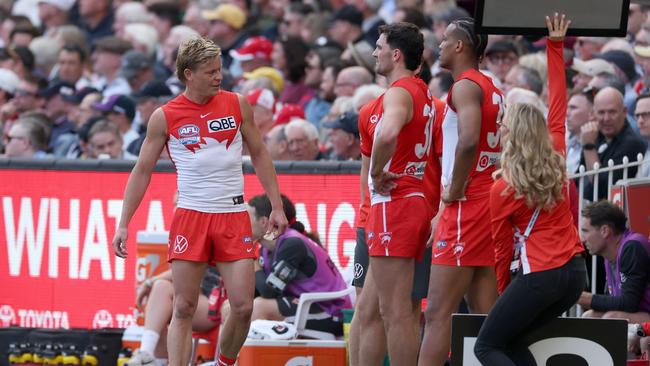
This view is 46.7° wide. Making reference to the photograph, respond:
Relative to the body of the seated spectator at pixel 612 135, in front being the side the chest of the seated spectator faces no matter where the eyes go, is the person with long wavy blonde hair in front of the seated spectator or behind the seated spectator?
in front

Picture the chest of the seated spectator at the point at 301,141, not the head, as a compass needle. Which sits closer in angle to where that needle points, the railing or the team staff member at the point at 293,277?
the team staff member

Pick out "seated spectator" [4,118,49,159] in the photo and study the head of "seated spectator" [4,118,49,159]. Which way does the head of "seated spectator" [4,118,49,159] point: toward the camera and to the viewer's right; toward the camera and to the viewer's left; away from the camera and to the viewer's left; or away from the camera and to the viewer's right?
toward the camera and to the viewer's left

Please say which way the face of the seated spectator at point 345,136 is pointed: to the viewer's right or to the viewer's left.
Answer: to the viewer's left

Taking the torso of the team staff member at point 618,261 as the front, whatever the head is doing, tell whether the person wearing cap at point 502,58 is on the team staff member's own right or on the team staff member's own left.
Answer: on the team staff member's own right

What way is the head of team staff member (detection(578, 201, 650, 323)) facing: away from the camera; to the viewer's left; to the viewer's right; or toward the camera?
to the viewer's left

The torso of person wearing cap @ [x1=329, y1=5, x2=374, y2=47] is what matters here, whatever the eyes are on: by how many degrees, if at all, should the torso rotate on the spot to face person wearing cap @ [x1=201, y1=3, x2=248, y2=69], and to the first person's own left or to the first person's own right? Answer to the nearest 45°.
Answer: approximately 90° to the first person's own right

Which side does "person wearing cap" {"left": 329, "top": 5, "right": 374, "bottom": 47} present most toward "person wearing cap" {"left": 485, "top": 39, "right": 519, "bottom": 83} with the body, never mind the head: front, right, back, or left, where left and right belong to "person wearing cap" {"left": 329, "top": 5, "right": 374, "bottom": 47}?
left

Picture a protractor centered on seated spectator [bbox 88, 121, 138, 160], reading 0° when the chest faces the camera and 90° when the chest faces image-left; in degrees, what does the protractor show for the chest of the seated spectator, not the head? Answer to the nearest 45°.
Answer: approximately 45°

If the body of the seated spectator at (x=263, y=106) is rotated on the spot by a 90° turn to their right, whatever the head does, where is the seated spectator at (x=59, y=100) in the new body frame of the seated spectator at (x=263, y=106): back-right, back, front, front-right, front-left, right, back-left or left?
front

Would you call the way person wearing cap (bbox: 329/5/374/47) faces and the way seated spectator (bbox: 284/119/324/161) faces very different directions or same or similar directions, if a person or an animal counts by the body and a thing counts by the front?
same or similar directions

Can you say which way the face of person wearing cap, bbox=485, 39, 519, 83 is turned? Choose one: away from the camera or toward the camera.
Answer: toward the camera

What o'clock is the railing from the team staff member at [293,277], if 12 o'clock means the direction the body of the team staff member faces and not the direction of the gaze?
The railing is roughly at 6 o'clock from the team staff member.

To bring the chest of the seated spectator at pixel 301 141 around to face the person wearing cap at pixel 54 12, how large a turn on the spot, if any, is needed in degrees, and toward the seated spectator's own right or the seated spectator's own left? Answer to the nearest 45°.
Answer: approximately 90° to the seated spectator's own right
